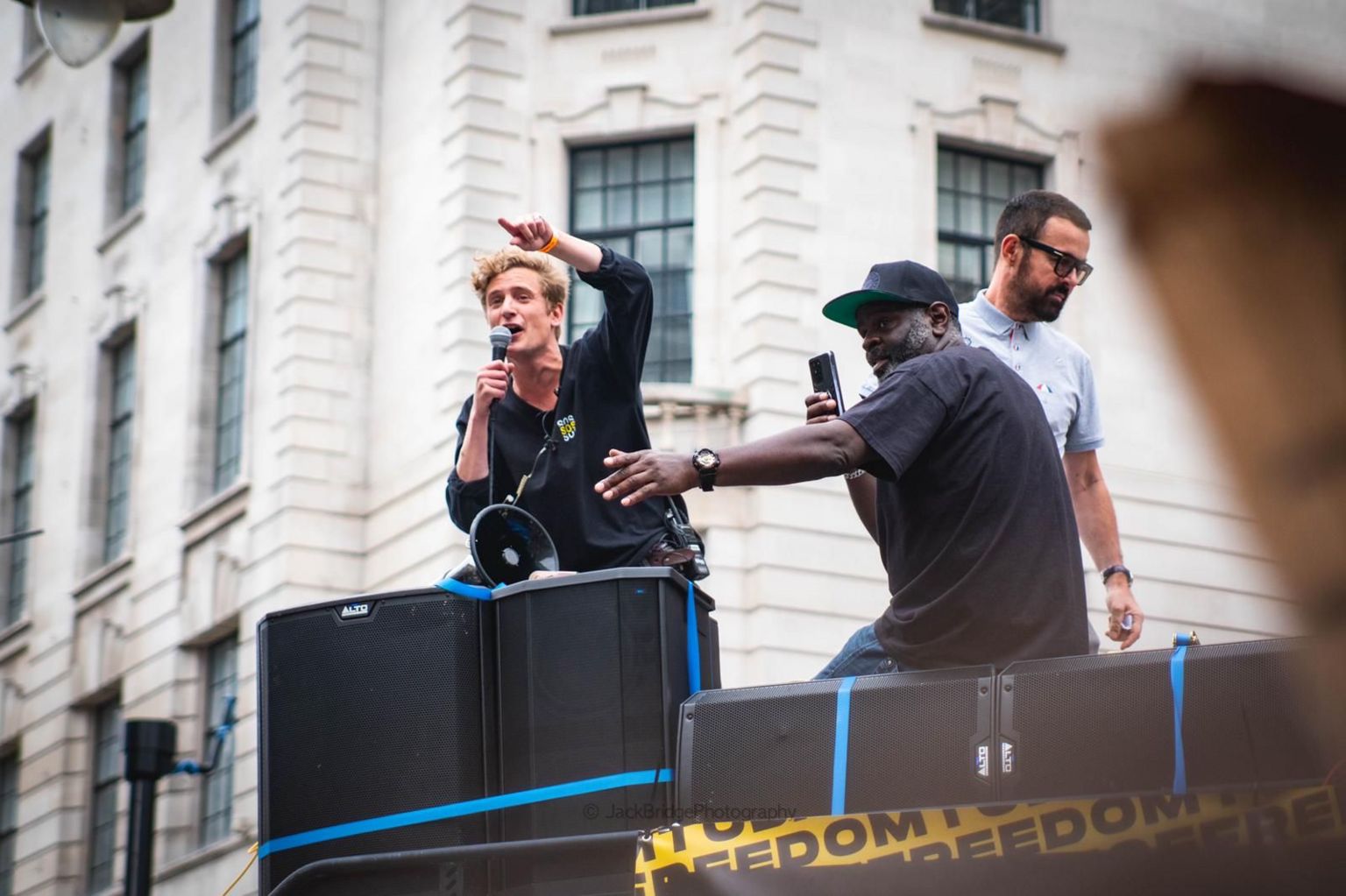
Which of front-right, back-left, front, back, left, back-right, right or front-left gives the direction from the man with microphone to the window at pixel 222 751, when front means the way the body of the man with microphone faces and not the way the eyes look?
back-right

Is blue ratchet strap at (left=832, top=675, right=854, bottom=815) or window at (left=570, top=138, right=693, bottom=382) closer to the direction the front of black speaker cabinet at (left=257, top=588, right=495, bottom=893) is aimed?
the blue ratchet strap

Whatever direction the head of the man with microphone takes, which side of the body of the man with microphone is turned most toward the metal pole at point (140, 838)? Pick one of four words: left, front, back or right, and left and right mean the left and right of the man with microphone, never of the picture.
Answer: right

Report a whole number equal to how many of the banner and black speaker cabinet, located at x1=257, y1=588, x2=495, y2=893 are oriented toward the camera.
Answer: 2

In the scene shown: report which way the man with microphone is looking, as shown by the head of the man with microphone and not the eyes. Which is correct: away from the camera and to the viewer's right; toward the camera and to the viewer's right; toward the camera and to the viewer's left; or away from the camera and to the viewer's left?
toward the camera and to the viewer's left

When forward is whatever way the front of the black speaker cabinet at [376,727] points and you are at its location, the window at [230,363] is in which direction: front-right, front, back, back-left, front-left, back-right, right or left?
back

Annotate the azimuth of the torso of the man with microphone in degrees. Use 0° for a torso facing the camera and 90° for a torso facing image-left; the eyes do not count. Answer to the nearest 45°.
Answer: approximately 45°

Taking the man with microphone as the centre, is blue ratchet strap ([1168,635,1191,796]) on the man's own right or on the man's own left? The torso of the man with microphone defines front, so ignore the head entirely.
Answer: on the man's own left

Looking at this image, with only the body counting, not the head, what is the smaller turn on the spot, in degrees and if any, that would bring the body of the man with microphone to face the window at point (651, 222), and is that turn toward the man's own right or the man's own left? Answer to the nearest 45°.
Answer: approximately 135° to the man's own right
